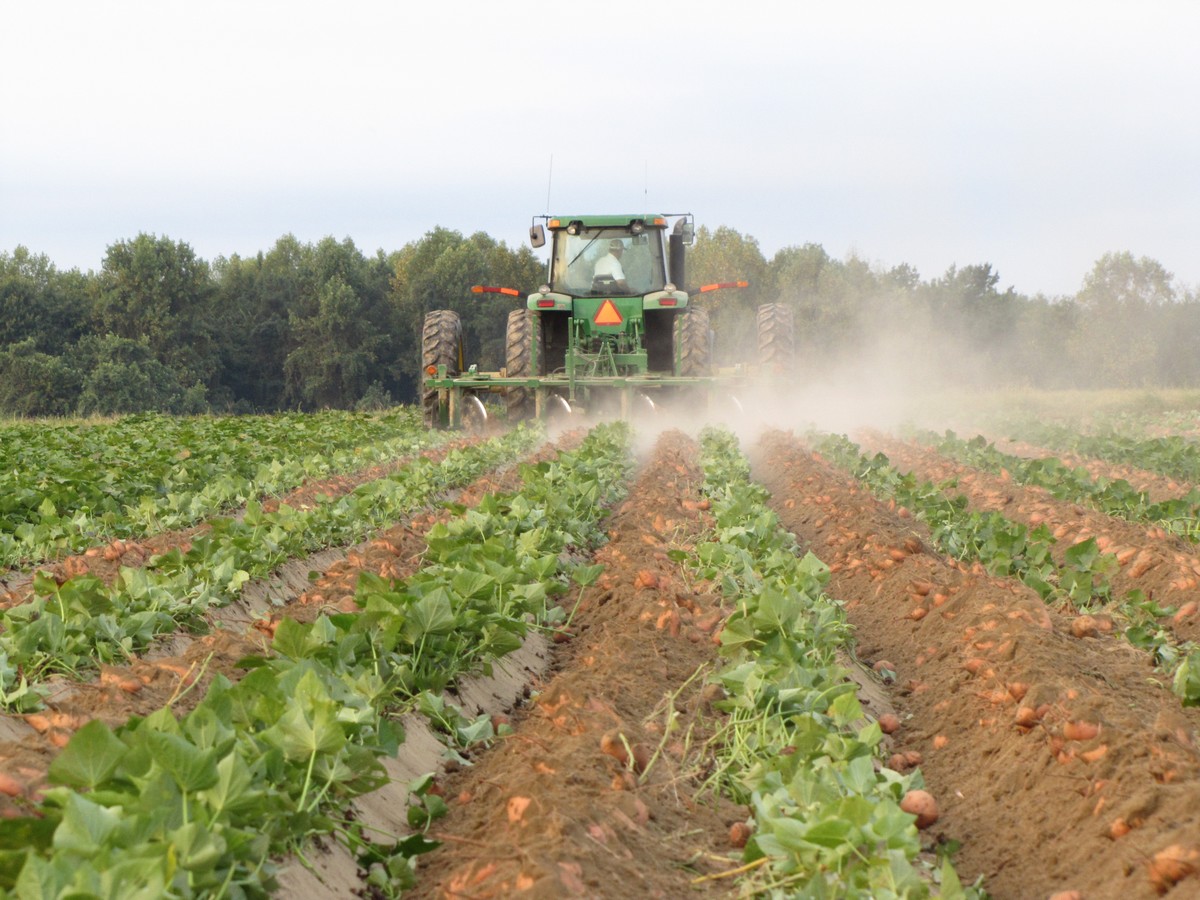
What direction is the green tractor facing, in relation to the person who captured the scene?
facing away from the viewer

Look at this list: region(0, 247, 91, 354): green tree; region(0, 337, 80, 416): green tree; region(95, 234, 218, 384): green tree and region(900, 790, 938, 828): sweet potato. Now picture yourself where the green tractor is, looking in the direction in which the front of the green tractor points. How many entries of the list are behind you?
1

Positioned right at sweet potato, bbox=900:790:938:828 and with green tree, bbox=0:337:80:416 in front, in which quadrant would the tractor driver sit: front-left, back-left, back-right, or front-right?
front-right

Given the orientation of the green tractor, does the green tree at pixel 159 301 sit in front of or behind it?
in front

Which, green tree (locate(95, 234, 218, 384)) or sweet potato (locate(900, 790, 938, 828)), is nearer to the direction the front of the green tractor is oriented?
the green tree

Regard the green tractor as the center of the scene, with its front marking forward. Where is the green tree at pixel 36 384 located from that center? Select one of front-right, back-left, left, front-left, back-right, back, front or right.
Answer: front-left

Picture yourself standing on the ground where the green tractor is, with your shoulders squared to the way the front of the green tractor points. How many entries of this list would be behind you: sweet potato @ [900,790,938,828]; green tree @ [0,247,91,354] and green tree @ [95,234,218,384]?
1

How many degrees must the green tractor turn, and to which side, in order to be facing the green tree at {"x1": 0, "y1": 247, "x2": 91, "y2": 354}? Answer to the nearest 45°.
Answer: approximately 45° to its left

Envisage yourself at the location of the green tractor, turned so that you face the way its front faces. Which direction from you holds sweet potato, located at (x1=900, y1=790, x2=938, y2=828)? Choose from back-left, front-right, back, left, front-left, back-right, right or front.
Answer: back

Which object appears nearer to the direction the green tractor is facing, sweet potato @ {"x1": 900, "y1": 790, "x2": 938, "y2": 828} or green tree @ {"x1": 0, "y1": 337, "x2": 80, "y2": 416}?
the green tree

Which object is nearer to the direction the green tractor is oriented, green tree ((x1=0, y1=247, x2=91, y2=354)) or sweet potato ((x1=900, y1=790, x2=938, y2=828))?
the green tree
